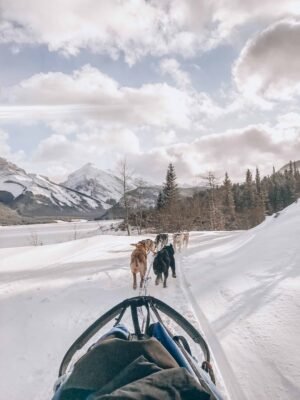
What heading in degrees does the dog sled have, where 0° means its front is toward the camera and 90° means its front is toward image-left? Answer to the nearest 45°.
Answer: approximately 180°

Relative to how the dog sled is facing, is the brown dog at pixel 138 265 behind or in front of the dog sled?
in front

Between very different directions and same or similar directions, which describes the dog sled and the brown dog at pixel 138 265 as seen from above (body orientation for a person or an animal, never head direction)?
same or similar directions

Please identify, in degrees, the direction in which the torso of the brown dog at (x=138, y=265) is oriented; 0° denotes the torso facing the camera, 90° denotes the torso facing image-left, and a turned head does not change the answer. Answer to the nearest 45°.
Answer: approximately 180°

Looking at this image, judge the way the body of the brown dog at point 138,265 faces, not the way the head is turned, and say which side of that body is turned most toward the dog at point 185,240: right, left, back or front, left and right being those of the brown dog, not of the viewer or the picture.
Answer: front

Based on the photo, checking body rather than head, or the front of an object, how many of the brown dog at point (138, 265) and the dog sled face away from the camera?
2

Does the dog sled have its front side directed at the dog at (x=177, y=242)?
yes

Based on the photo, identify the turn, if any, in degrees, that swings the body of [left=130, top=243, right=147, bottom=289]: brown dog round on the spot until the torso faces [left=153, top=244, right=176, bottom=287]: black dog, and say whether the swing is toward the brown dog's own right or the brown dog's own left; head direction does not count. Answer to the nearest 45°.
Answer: approximately 90° to the brown dog's own right

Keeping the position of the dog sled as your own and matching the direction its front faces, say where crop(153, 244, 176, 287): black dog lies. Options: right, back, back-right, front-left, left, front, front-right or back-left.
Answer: front

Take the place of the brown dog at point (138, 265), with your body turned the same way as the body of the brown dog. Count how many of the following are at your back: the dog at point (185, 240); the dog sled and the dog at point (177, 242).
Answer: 1

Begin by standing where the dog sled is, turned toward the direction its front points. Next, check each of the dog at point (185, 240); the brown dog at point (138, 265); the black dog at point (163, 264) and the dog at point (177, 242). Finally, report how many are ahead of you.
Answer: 4

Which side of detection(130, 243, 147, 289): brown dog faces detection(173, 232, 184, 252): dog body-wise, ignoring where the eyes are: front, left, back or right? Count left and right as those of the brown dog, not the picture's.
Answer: front
